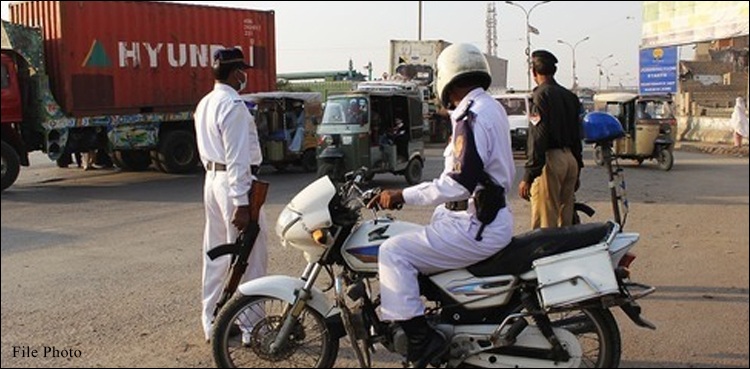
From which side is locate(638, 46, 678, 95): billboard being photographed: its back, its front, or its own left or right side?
front

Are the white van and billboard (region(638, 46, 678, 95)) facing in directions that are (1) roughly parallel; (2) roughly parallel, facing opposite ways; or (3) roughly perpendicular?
roughly parallel

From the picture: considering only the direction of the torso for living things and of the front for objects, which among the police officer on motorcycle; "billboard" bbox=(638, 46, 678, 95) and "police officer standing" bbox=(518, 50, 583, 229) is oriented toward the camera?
the billboard

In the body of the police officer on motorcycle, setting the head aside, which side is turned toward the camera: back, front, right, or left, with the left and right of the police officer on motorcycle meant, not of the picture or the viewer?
left

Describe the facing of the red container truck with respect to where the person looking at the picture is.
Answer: facing the viewer and to the left of the viewer

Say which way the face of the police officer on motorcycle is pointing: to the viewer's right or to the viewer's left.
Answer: to the viewer's left

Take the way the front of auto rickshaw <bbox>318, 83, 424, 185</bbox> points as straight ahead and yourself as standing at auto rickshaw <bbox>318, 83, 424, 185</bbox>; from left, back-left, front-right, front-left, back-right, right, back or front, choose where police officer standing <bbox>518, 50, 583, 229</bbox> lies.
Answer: front-left

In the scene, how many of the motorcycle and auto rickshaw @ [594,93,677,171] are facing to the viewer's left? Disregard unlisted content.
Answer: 1

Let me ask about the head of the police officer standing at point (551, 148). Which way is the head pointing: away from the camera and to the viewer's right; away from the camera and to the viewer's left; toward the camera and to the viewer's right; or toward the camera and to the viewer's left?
away from the camera and to the viewer's left

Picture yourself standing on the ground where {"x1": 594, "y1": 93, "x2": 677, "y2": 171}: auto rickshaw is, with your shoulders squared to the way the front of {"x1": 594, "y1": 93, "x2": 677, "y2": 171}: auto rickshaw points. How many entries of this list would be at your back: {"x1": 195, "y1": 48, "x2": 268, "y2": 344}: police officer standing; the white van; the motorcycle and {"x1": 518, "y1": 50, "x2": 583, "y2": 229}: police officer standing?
1

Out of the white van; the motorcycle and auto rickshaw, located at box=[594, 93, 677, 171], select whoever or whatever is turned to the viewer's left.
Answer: the motorcycle

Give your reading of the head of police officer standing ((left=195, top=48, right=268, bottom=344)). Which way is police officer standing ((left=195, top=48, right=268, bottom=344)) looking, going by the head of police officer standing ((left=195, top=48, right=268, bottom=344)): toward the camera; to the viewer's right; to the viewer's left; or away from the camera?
to the viewer's right
